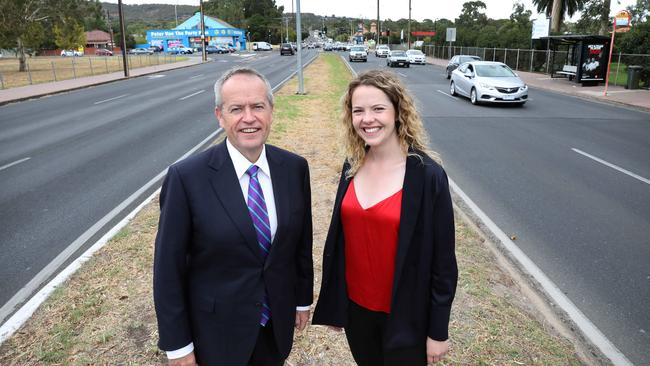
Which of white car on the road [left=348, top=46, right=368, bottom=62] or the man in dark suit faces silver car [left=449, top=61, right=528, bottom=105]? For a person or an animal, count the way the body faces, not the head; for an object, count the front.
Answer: the white car on the road

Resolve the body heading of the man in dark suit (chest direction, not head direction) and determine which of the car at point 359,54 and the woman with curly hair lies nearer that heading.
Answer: the woman with curly hair

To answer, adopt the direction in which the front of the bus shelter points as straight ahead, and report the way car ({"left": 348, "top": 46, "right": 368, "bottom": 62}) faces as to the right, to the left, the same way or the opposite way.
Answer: to the left

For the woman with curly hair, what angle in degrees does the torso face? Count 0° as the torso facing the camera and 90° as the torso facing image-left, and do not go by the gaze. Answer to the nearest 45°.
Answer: approximately 45°

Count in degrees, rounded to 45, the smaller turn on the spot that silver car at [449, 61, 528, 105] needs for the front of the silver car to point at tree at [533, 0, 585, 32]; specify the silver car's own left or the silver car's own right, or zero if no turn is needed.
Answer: approximately 135° to the silver car's own left

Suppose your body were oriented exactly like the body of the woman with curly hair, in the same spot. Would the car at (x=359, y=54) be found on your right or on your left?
on your right
